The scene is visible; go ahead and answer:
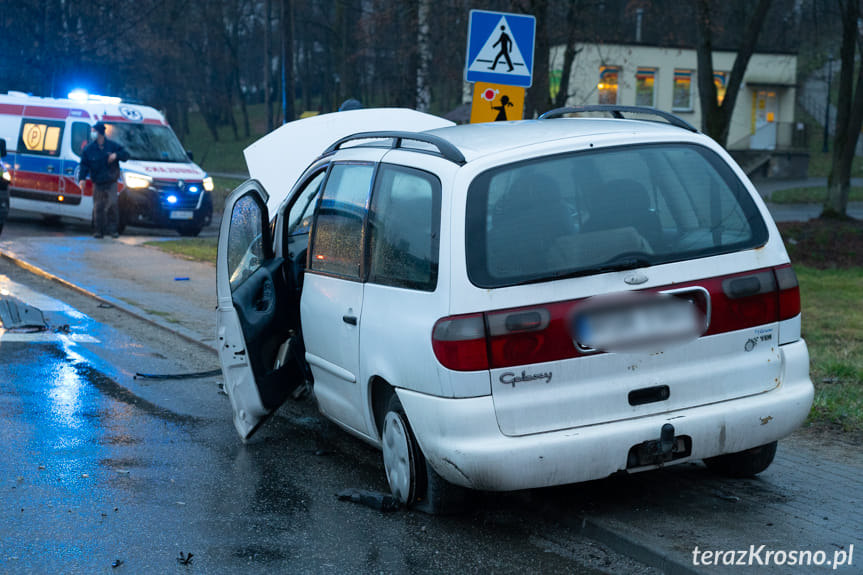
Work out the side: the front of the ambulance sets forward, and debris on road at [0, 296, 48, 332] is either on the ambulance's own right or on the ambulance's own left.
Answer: on the ambulance's own right

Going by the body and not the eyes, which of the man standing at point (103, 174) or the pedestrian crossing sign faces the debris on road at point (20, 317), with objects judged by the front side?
the man standing

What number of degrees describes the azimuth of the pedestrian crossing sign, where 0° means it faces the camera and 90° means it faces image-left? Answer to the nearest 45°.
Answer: approximately 0°

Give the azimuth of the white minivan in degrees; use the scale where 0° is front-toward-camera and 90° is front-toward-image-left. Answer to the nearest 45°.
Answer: approximately 135°

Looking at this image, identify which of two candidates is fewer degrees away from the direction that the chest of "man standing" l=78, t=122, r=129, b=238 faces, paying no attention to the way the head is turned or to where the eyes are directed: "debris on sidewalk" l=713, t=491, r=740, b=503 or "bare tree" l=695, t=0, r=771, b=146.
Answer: the debris on sidewalk

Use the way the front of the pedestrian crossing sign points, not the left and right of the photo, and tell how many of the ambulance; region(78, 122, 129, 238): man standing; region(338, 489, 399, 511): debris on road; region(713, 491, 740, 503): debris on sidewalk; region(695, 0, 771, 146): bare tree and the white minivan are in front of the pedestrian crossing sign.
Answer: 3
